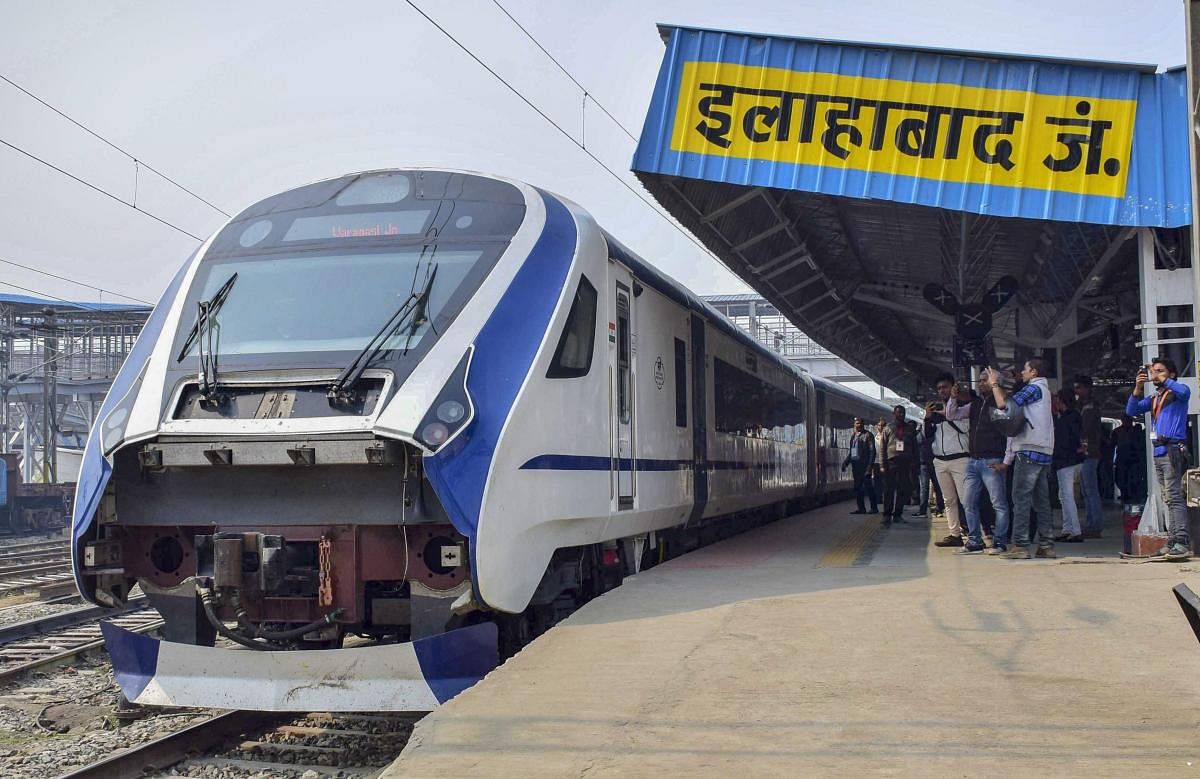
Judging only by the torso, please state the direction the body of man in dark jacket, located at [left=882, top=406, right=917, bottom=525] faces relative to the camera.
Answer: toward the camera

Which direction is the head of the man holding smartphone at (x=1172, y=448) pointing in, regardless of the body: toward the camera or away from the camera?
toward the camera

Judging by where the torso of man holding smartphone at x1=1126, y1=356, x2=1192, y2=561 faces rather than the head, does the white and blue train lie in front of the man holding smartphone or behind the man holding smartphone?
in front

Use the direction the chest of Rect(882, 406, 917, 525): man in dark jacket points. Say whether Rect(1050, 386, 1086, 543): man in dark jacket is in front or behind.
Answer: in front

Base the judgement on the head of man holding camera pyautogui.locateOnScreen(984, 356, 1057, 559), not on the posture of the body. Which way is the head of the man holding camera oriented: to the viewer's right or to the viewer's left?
to the viewer's left

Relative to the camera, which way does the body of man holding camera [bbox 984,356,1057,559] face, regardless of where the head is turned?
to the viewer's left

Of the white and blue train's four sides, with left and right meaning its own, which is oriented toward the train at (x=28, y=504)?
right

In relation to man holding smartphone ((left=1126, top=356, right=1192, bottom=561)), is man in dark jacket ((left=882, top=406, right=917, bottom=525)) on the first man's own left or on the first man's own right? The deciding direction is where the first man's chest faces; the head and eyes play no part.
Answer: on the first man's own right
